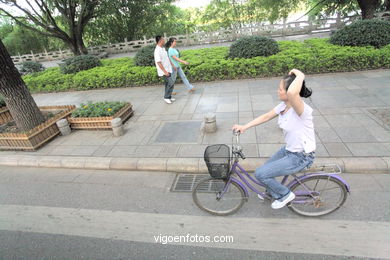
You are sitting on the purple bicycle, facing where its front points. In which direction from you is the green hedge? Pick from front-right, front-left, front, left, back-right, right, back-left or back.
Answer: right

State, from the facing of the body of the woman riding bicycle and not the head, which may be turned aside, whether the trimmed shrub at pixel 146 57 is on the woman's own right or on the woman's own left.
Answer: on the woman's own right

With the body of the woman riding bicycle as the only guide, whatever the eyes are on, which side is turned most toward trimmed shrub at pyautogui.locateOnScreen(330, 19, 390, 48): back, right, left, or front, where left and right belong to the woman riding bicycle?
right

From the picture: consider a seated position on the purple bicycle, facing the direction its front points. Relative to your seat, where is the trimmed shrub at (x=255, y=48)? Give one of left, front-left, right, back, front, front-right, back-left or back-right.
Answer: right

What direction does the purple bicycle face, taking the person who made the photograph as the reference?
facing to the left of the viewer

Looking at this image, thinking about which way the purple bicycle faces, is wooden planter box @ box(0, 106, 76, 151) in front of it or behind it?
in front

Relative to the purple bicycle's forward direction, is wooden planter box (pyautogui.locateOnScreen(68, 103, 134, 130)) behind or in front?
in front

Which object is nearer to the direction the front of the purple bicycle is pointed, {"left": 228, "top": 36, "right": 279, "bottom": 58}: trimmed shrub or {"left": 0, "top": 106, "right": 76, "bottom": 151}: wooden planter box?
the wooden planter box

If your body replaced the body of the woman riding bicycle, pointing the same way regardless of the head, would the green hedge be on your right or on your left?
on your right

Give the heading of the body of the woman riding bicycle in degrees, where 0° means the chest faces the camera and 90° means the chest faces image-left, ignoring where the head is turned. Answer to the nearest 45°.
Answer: approximately 90°

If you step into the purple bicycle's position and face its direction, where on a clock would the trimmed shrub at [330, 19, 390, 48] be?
The trimmed shrub is roughly at 4 o'clock from the purple bicycle.

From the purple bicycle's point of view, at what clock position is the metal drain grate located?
The metal drain grate is roughly at 1 o'clock from the purple bicycle.
